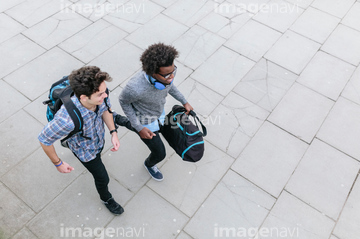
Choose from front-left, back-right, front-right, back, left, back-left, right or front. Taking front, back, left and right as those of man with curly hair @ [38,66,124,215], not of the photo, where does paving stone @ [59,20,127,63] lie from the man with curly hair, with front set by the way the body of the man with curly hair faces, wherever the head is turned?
back-left

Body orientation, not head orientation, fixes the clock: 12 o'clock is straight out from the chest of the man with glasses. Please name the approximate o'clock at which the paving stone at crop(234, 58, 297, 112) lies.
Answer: The paving stone is roughly at 9 o'clock from the man with glasses.

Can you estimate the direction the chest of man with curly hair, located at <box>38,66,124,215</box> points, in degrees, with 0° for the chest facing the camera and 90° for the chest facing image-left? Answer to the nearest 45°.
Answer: approximately 315°

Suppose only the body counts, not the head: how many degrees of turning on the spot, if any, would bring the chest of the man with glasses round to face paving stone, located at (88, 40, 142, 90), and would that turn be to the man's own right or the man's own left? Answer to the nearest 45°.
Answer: approximately 135° to the man's own left

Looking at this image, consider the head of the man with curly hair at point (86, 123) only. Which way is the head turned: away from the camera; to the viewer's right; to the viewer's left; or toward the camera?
to the viewer's right

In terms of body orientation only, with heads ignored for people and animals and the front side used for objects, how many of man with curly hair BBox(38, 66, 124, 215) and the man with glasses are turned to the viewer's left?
0

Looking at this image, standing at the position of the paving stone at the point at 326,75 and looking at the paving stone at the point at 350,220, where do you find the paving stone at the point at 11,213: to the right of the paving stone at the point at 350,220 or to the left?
right

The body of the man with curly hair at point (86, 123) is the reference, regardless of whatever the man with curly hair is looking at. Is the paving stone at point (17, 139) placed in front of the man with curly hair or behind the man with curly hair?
behind

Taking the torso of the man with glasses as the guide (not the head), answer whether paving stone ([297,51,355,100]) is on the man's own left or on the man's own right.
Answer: on the man's own left

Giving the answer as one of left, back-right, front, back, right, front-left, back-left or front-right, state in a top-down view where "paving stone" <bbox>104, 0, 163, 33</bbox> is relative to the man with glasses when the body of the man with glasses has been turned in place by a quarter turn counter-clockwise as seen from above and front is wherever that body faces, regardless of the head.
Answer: front-left

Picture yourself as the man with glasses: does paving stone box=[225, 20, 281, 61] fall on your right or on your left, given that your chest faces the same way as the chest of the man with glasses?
on your left

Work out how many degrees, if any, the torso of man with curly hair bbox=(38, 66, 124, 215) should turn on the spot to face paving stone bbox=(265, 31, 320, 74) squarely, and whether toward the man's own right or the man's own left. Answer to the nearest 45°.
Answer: approximately 90° to the man's own left

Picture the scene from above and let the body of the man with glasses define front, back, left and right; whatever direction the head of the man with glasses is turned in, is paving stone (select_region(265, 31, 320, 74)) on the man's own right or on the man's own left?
on the man's own left
